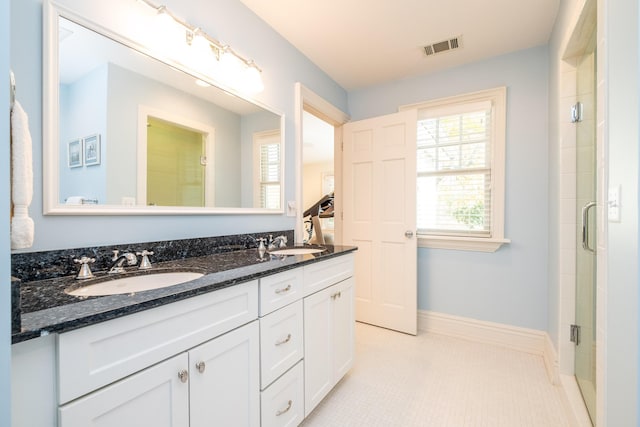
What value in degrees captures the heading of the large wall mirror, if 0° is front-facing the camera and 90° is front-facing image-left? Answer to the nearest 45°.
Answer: approximately 315°

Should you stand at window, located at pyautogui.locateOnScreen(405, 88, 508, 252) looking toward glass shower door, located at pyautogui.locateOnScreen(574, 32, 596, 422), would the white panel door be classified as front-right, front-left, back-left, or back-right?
back-right

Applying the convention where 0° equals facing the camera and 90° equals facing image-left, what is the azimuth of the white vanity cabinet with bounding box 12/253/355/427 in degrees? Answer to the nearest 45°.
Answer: approximately 315°

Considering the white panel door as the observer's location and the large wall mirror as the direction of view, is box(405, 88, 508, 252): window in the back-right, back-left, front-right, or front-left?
back-left

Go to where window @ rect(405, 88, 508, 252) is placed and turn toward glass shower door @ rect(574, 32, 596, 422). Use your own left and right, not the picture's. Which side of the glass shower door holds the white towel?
right
